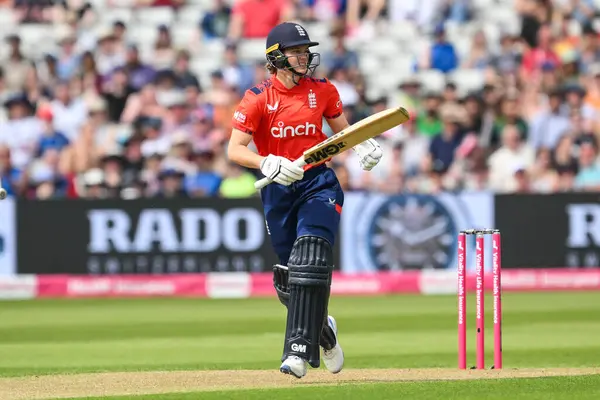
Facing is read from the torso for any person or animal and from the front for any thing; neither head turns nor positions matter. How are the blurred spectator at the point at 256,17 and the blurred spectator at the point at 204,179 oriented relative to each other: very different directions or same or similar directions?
same or similar directions

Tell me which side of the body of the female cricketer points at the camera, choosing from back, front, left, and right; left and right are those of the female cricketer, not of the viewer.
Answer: front

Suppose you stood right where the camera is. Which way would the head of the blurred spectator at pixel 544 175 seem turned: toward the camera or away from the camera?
toward the camera

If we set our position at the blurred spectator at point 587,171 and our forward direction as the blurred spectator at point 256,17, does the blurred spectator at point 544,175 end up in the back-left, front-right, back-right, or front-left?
front-left

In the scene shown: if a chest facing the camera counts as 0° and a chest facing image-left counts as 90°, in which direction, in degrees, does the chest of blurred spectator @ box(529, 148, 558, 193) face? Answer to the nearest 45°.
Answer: approximately 0°

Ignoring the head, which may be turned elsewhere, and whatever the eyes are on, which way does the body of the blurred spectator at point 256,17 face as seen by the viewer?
toward the camera

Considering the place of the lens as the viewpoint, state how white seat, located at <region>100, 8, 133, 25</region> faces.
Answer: facing the viewer

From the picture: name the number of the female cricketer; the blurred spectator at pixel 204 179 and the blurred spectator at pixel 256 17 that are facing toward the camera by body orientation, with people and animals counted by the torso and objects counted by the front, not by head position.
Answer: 3

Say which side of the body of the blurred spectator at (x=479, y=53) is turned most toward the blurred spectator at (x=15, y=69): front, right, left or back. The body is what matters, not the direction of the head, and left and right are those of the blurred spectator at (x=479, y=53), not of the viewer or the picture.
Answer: right

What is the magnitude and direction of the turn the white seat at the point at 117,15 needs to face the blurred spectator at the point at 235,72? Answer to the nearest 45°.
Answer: approximately 45° to its left

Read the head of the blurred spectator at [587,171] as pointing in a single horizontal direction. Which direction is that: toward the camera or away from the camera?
toward the camera

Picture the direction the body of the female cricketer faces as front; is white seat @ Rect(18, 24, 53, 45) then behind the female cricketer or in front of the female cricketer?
behind

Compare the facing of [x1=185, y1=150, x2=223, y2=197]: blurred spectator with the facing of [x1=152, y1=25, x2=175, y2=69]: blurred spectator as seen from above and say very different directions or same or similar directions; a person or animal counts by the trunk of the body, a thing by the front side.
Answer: same or similar directions
